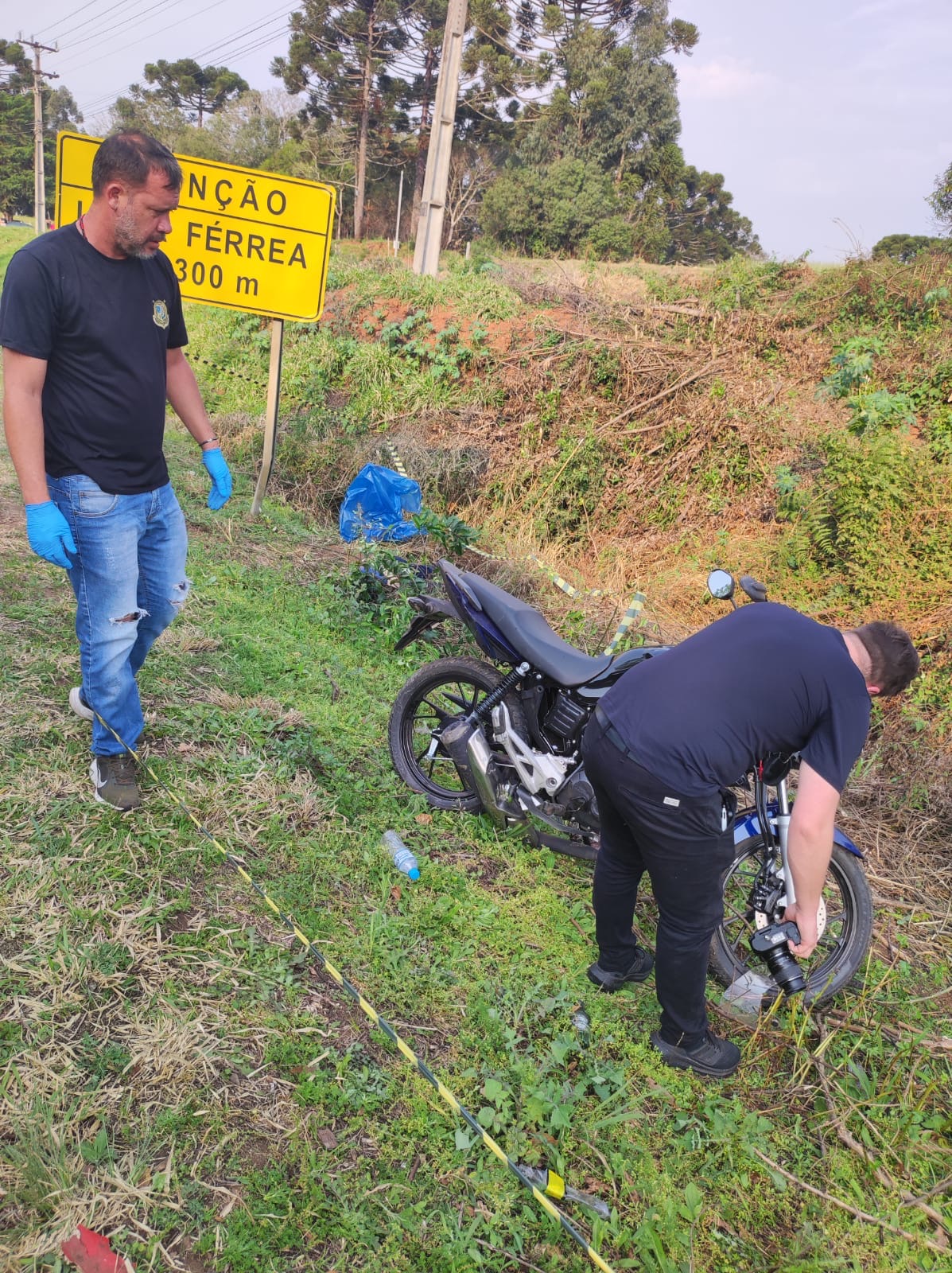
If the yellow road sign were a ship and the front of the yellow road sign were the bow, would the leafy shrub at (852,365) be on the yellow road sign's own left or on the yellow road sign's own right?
on the yellow road sign's own left

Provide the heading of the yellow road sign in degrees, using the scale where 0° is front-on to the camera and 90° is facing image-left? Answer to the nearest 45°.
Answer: approximately 0°

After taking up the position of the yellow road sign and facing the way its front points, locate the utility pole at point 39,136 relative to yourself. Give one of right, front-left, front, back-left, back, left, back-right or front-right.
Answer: back

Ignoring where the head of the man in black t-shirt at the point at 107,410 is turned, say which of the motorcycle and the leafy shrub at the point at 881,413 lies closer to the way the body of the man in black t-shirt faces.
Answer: the motorcycle

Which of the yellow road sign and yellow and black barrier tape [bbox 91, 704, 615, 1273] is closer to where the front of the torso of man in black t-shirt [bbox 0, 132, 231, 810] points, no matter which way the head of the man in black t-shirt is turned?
the yellow and black barrier tape

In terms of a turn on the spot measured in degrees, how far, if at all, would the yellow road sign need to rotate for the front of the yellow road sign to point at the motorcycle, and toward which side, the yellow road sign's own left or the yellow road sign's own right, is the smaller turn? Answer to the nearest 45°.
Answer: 0° — it already faces it

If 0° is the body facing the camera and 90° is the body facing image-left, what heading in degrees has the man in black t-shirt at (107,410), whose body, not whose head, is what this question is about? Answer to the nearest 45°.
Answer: approximately 315°

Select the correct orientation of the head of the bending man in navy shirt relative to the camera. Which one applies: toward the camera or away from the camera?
away from the camera
